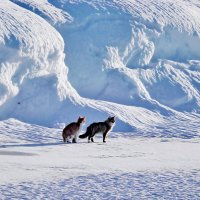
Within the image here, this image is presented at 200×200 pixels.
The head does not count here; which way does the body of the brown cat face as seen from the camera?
to the viewer's right
